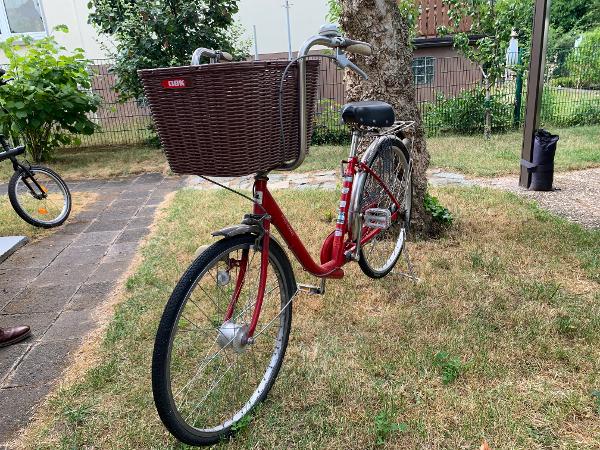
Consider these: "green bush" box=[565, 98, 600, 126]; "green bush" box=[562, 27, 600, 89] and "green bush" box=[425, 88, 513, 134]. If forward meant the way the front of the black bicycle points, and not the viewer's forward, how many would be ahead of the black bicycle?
3

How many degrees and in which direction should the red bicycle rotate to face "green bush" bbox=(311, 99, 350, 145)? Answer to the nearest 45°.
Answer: approximately 135° to its right

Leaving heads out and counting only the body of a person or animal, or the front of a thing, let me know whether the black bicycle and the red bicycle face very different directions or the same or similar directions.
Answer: very different directions

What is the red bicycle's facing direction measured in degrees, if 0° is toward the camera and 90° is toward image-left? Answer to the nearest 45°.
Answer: approximately 45°

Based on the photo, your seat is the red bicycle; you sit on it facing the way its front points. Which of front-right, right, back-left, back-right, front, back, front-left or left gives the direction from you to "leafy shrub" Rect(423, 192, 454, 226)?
back

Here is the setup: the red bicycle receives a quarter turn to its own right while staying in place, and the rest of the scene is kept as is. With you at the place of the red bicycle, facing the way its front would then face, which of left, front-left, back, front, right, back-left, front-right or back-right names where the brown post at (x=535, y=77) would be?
right

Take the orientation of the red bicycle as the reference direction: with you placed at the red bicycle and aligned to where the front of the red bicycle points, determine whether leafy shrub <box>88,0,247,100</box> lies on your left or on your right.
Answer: on your right

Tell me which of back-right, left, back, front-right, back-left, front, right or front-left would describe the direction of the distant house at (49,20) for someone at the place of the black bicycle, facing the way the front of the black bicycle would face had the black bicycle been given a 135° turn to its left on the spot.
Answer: front-right

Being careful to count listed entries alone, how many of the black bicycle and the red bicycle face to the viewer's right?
1

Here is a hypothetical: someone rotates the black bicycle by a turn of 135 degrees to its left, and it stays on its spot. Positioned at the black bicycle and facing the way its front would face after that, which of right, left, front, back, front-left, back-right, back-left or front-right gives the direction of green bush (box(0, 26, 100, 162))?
front-right

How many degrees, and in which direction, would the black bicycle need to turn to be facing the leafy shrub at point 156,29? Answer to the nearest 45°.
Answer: approximately 45° to its left

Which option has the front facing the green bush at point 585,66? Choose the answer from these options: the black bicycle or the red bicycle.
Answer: the black bicycle

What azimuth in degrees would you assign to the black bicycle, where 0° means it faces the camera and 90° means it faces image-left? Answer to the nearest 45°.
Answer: approximately 270°
